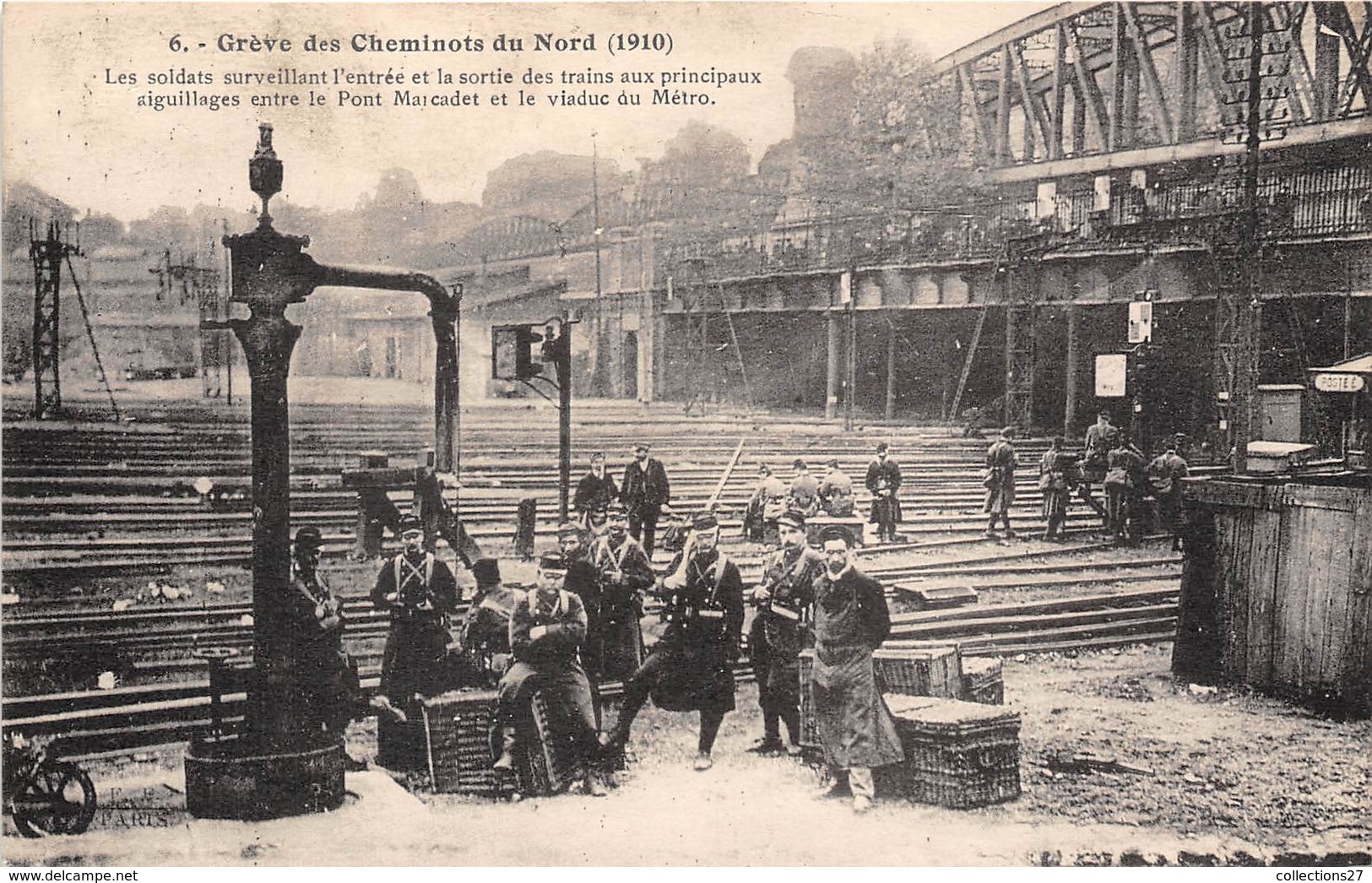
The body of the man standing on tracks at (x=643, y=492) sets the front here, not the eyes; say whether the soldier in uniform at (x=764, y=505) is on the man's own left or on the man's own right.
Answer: on the man's own left

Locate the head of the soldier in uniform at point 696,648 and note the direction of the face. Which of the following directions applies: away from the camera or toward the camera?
toward the camera

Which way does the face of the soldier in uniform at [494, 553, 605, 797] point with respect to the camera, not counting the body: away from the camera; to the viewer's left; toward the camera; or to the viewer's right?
toward the camera

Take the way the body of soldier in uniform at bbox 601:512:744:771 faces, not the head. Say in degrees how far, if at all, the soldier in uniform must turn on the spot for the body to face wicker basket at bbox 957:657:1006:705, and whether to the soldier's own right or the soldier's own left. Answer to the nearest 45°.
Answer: approximately 90° to the soldier's own left

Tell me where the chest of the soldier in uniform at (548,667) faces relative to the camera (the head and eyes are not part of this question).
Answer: toward the camera

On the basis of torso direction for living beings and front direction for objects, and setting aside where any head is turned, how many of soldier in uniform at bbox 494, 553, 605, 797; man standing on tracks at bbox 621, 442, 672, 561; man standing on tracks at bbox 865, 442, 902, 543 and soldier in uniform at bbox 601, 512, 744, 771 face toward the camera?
4

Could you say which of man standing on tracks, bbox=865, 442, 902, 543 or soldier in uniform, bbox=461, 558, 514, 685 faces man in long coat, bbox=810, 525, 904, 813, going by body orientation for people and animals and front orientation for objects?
the man standing on tracks

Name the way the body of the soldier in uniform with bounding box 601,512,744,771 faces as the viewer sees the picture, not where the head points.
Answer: toward the camera

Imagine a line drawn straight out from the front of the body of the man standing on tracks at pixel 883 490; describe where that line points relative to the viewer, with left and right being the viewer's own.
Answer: facing the viewer

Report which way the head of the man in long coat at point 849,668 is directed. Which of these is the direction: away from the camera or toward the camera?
toward the camera

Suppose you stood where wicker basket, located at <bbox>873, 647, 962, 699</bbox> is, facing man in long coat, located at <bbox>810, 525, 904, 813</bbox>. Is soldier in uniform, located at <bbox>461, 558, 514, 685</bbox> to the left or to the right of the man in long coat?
right
